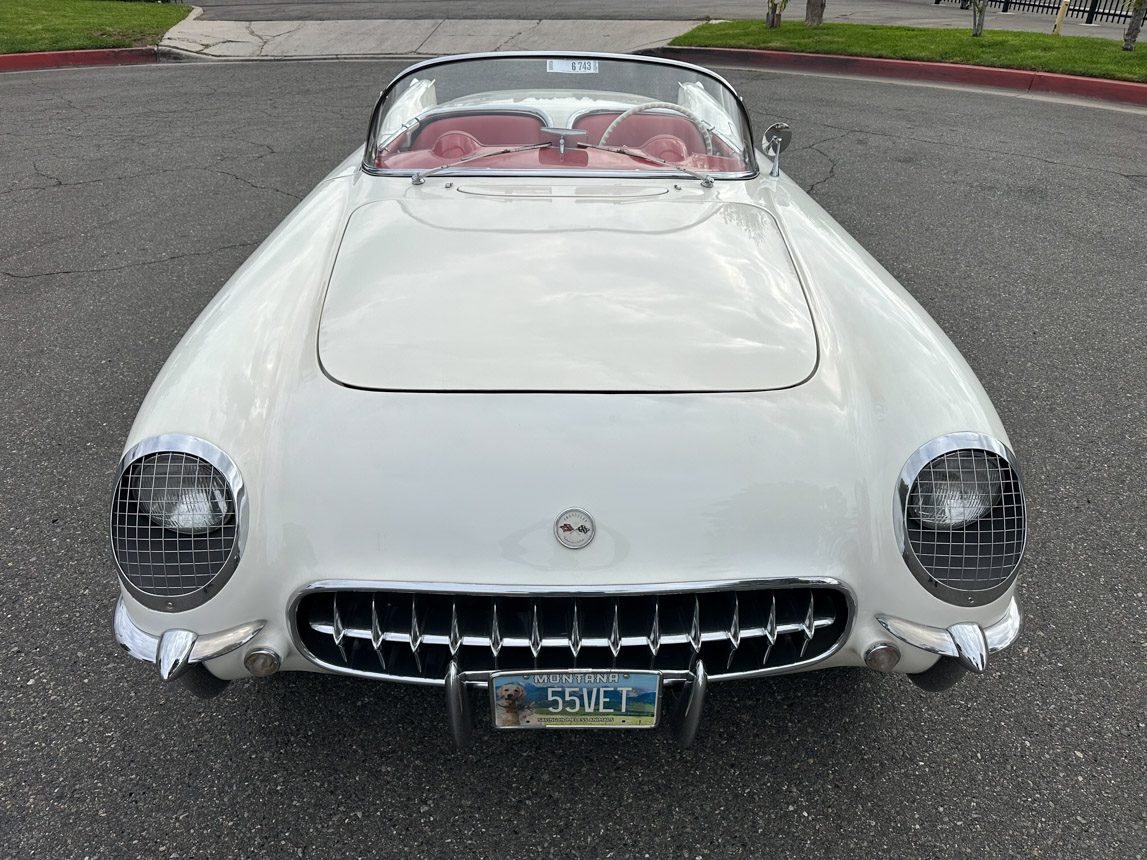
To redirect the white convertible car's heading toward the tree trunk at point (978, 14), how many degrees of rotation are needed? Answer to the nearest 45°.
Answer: approximately 135° to its left

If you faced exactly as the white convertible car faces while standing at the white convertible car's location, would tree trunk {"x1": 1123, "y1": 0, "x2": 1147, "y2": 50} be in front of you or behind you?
behind

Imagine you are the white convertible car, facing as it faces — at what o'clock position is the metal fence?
The metal fence is roughly at 7 o'clock from the white convertible car.

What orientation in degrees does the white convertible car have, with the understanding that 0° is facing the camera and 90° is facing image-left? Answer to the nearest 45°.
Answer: approximately 0°
